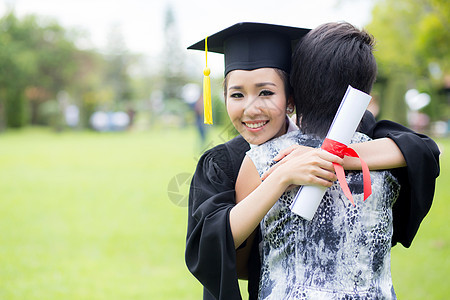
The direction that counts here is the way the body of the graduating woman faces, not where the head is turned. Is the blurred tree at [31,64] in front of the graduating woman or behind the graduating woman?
behind

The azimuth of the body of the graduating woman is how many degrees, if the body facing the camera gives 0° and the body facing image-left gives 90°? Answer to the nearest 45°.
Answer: approximately 0°

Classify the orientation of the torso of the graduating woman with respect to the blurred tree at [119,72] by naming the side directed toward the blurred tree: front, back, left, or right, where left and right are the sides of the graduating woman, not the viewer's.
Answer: back
